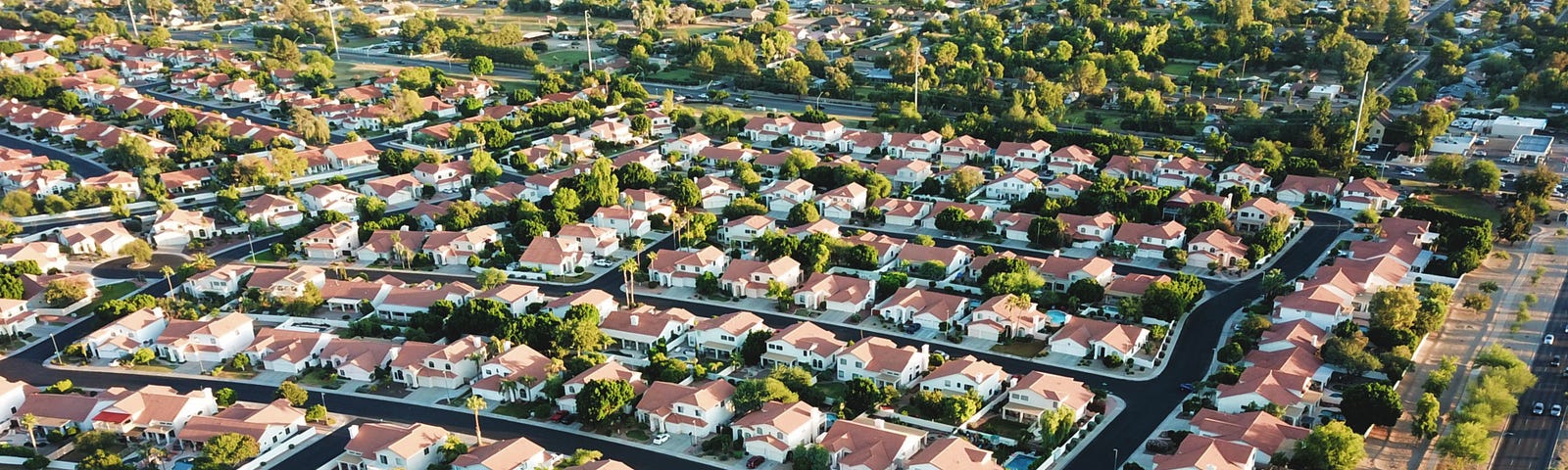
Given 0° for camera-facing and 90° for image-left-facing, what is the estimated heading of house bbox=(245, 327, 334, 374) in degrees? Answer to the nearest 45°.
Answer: approximately 45°

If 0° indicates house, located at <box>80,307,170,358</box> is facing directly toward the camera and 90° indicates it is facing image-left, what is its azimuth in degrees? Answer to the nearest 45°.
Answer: approximately 45°

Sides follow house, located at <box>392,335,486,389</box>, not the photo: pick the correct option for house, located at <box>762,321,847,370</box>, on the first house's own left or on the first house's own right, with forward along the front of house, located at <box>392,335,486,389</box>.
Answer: on the first house's own left
